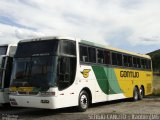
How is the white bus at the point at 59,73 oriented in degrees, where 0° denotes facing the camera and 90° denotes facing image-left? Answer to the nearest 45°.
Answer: approximately 45°
